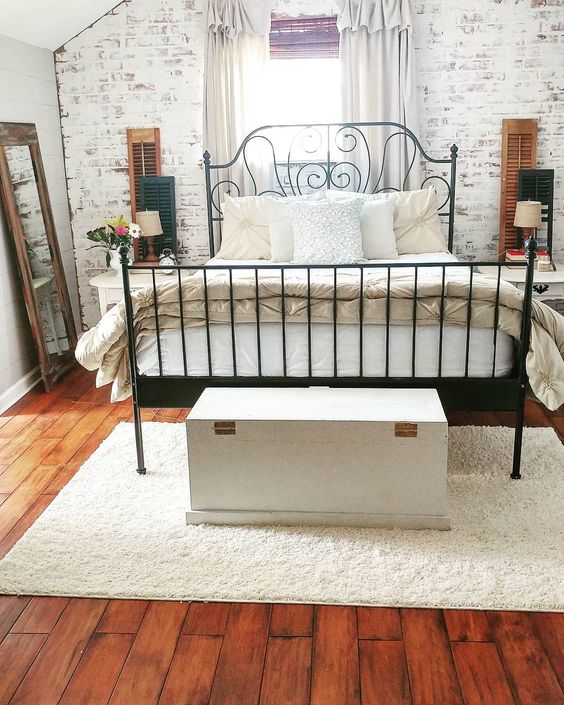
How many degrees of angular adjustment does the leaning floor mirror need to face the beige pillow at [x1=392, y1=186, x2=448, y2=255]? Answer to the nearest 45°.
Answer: approximately 45° to its left

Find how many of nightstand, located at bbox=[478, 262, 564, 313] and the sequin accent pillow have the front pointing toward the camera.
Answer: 2

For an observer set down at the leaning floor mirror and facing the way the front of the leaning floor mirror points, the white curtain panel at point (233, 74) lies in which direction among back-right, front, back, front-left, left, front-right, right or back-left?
front-left

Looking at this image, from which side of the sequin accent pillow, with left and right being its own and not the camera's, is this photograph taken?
front

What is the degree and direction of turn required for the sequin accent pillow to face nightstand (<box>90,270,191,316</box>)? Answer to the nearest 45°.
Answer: approximately 90° to its right

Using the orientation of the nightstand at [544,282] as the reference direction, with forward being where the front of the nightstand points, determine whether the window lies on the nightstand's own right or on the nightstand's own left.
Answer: on the nightstand's own right

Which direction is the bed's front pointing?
toward the camera

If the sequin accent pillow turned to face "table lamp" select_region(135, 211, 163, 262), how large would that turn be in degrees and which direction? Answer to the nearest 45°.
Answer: approximately 135° to its right

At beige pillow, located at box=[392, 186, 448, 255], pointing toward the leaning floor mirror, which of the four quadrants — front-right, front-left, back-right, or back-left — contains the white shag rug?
front-left
